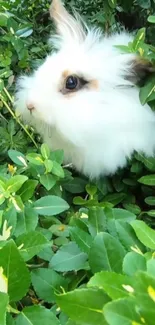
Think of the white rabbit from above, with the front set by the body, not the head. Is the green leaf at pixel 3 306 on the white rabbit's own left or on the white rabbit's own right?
on the white rabbit's own left

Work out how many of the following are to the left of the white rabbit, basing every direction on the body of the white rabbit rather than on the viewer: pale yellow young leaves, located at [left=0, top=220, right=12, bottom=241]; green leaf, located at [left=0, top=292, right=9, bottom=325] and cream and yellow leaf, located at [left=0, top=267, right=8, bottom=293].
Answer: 3

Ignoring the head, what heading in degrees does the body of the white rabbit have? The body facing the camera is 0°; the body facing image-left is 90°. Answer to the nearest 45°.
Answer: approximately 90°

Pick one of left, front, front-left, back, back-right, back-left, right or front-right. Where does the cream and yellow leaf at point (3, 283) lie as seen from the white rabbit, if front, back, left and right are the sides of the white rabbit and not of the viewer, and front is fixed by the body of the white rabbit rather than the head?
left
